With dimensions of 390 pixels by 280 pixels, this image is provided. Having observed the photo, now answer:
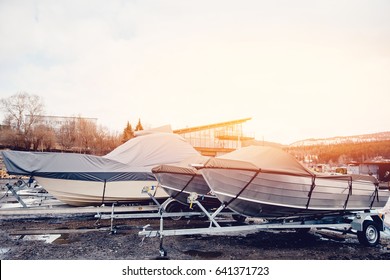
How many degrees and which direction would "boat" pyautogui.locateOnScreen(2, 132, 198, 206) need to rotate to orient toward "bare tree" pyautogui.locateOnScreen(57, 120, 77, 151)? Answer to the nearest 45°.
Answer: approximately 90° to its right

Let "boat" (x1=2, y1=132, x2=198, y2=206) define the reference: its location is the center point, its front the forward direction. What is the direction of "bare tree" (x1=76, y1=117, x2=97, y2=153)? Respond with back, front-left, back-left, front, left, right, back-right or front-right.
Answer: right

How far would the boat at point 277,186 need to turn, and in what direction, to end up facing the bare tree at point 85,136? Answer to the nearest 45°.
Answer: approximately 45° to its right

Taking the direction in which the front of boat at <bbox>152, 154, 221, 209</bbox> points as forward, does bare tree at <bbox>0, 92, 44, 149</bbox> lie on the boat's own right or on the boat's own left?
on the boat's own right

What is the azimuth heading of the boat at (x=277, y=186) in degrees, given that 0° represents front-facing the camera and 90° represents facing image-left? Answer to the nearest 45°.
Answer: approximately 90°

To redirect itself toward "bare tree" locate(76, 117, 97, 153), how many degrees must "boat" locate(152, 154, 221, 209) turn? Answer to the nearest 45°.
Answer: approximately 90° to its right

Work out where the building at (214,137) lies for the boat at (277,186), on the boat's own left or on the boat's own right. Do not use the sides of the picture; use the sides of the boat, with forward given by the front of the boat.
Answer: on the boat's own right

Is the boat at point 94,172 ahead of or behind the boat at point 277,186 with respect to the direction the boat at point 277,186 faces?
ahead

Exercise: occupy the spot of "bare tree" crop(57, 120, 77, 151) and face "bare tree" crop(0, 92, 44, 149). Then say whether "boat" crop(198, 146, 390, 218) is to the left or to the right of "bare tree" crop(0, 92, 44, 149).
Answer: left

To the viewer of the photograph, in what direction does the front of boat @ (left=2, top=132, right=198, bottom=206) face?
facing to the left of the viewer

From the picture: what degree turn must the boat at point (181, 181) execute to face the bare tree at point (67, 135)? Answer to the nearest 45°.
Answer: approximately 90° to its right
